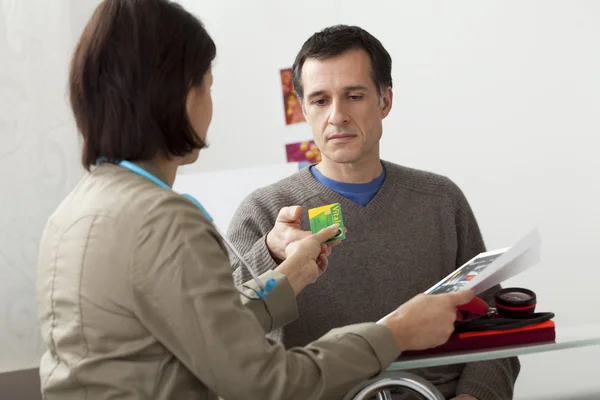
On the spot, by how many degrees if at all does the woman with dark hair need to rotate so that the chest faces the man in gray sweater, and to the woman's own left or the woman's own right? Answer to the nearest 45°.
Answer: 0° — they already face them

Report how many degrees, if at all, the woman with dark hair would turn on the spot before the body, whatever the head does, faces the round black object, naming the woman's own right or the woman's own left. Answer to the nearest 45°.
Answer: approximately 45° to the woman's own right

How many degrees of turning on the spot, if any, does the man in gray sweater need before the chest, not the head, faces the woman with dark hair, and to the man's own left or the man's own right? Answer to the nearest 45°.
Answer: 0° — they already face them

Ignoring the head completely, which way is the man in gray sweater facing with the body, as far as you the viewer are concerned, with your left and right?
facing the viewer

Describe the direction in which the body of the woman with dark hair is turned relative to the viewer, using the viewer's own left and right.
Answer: facing away from the viewer and to the right of the viewer

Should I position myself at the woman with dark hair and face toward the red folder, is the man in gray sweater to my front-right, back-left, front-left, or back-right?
front-left

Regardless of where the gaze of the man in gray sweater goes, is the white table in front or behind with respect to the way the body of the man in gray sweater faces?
in front

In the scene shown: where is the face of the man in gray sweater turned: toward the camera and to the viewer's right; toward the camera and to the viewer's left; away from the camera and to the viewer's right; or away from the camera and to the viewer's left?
toward the camera and to the viewer's left

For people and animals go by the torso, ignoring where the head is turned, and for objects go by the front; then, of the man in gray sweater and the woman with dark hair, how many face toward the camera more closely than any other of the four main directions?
1

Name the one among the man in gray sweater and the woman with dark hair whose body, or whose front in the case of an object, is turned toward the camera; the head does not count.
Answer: the man in gray sweater

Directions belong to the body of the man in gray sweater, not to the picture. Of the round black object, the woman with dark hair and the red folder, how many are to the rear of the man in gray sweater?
0

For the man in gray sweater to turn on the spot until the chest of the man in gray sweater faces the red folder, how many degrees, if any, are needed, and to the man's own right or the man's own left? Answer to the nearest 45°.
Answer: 0° — they already face it

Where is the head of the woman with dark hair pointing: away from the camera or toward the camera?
away from the camera
